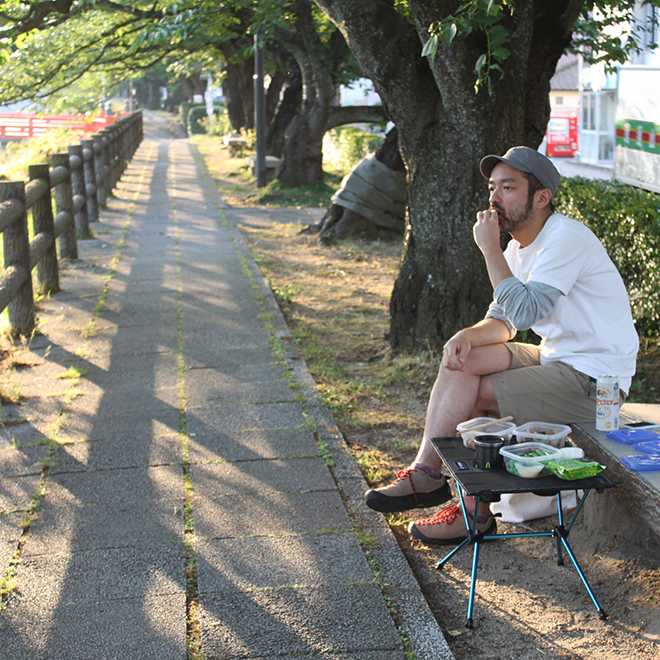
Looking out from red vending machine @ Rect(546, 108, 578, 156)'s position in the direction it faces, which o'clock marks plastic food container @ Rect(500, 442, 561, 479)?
The plastic food container is roughly at 12 o'clock from the red vending machine.

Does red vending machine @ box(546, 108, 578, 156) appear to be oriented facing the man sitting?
yes

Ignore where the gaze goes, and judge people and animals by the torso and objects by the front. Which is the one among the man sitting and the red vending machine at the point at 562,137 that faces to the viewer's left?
the man sitting

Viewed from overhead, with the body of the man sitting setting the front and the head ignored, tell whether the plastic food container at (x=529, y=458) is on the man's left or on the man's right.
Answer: on the man's left

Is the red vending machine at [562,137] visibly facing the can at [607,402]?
yes

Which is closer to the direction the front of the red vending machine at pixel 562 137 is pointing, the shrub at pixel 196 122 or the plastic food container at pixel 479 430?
the plastic food container

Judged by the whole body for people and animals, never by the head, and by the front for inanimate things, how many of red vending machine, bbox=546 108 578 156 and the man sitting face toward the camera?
1

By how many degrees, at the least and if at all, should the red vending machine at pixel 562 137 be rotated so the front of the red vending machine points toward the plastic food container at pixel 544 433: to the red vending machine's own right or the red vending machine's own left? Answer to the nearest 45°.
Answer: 0° — it already faces it

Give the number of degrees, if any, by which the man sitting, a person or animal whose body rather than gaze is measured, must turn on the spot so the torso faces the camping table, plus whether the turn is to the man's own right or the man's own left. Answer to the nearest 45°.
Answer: approximately 90° to the man's own left

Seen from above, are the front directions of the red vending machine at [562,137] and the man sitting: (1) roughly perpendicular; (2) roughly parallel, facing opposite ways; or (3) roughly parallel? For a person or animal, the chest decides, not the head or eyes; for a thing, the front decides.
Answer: roughly perpendicular

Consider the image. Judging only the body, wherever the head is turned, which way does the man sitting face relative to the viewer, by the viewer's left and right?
facing to the left of the viewer
